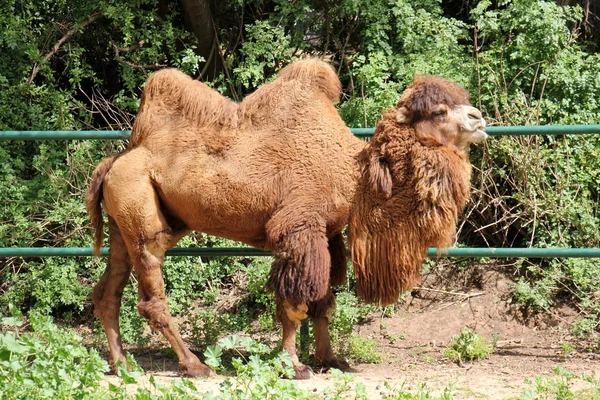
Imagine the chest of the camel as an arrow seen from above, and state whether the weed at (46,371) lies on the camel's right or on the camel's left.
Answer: on the camel's right

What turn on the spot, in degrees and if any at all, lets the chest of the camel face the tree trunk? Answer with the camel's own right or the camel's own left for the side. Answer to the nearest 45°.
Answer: approximately 90° to the camel's own left

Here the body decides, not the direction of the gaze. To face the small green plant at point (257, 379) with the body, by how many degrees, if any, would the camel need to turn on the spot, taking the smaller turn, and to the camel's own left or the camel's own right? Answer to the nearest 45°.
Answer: approximately 90° to the camel's own right

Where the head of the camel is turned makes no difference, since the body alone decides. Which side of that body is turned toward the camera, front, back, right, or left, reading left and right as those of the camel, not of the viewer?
right

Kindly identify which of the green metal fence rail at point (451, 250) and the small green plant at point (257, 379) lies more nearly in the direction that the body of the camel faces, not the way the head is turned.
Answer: the green metal fence rail
